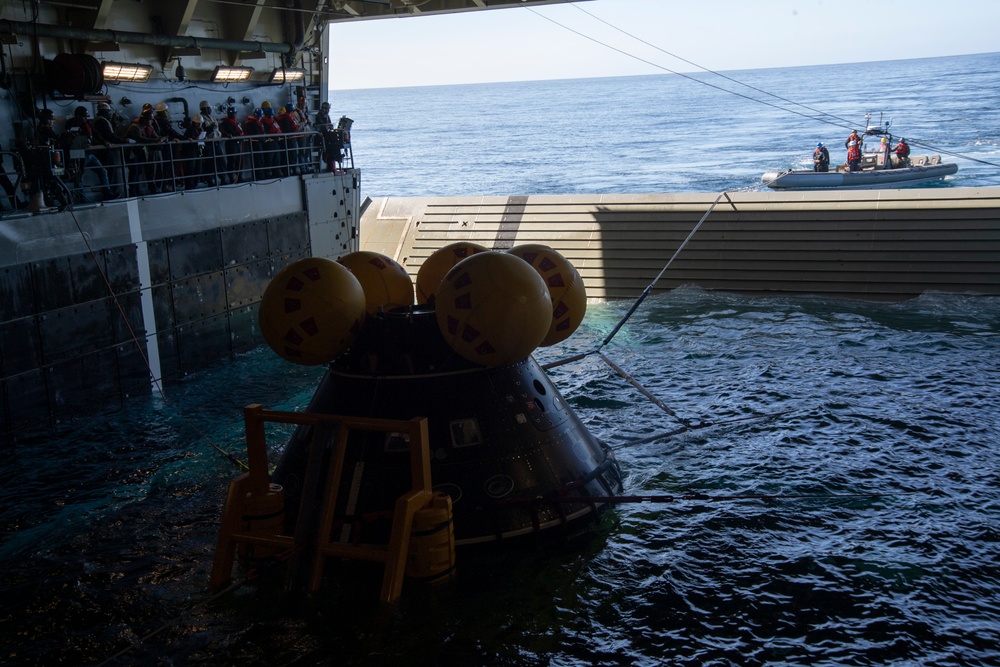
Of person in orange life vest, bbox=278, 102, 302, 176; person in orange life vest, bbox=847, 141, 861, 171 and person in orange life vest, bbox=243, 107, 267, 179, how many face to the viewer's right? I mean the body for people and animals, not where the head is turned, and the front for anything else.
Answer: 2

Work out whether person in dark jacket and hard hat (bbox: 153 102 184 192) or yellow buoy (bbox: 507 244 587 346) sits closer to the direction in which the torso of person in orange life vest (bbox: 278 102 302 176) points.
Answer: the yellow buoy

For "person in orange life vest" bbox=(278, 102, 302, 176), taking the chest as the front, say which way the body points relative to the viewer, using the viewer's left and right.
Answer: facing to the right of the viewer

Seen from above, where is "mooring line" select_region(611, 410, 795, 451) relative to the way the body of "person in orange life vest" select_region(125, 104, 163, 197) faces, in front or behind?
in front

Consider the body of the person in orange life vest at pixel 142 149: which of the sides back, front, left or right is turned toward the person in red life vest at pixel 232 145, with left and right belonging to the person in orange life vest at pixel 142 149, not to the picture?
left

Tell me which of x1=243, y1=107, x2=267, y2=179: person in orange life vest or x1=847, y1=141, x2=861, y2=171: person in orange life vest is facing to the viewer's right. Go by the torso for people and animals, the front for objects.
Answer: x1=243, y1=107, x2=267, y2=179: person in orange life vest

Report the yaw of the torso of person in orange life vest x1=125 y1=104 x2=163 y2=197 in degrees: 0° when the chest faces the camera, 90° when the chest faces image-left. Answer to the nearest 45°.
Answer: approximately 315°

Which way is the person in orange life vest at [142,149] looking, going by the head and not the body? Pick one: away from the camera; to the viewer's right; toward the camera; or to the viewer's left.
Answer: to the viewer's right

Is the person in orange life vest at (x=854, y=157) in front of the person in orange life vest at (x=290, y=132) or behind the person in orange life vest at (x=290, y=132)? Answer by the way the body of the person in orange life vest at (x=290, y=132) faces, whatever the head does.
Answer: in front

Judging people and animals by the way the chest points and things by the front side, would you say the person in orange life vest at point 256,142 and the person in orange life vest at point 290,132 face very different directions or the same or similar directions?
same or similar directions

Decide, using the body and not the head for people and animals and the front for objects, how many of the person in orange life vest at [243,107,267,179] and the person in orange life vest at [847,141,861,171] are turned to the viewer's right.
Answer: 1

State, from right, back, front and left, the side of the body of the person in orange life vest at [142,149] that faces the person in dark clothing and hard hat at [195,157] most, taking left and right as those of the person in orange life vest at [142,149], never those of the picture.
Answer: left

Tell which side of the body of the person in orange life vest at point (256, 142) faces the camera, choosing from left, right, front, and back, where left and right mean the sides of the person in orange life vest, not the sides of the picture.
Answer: right

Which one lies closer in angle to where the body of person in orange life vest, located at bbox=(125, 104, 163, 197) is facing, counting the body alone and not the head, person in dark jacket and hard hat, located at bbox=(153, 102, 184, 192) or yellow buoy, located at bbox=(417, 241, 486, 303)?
the yellow buoy

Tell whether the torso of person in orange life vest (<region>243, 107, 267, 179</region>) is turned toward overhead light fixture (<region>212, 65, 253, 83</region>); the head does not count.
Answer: no

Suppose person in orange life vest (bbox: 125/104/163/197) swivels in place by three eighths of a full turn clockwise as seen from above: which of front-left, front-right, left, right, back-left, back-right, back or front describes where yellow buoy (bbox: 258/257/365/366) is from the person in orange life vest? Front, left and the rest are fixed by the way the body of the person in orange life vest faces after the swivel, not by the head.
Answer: left

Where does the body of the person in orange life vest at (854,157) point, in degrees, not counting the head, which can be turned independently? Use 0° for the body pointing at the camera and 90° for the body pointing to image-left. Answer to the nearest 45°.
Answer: approximately 45°

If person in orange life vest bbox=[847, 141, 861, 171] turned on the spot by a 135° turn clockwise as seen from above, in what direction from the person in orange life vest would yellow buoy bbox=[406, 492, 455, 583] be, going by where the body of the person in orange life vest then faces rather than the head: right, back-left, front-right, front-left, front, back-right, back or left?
back

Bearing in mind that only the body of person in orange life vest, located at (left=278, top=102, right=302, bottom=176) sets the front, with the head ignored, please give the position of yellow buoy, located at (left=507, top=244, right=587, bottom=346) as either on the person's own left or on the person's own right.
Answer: on the person's own right
